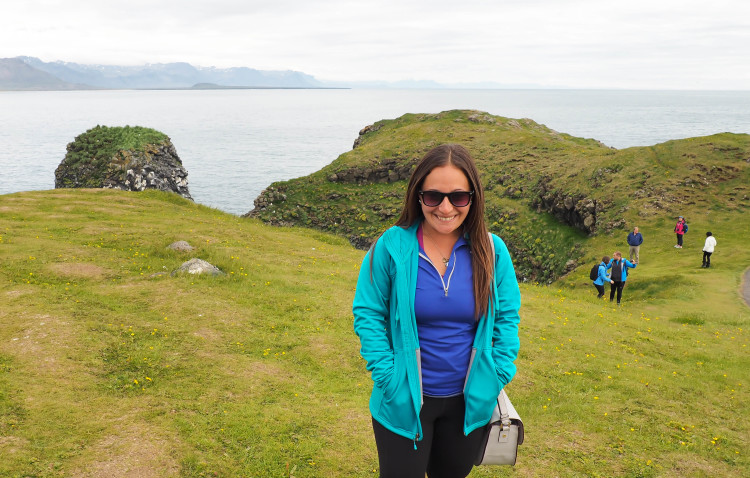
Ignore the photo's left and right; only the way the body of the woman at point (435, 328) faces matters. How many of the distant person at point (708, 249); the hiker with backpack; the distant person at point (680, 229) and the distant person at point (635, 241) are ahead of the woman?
0

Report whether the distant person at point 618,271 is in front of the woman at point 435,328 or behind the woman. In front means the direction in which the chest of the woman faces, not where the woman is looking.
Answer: behind

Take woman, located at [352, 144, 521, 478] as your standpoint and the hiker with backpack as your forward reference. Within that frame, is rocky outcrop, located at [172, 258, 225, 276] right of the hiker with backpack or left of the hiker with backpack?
left

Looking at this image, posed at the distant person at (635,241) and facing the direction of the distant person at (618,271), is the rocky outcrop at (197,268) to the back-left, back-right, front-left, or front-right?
front-right

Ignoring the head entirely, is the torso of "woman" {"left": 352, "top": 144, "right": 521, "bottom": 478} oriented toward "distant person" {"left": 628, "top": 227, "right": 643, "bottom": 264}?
no

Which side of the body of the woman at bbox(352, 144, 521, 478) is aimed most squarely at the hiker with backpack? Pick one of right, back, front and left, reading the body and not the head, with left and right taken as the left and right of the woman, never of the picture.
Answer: back

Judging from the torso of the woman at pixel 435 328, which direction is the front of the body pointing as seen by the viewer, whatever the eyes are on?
toward the camera

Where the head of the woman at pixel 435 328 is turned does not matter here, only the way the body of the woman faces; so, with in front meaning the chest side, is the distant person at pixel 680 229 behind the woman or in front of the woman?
behind

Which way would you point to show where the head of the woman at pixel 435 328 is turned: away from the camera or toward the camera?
toward the camera
